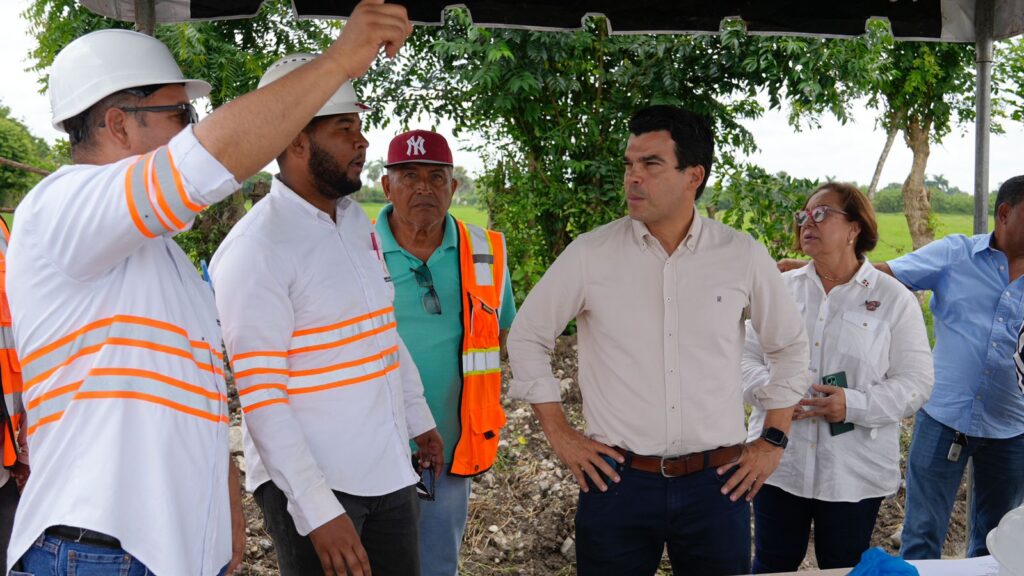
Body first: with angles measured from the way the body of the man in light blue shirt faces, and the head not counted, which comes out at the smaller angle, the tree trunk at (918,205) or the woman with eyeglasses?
the woman with eyeglasses

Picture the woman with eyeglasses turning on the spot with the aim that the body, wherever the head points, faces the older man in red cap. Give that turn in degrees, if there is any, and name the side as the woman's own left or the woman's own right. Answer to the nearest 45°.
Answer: approximately 45° to the woman's own right

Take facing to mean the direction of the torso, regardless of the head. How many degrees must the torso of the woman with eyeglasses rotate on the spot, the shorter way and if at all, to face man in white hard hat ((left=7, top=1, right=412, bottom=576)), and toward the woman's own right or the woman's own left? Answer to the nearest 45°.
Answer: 0° — they already face them

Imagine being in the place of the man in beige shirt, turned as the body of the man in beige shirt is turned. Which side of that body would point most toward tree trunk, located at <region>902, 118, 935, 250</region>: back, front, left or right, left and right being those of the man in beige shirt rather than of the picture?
back

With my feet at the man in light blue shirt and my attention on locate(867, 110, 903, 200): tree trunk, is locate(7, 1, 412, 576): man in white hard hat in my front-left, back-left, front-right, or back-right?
back-left

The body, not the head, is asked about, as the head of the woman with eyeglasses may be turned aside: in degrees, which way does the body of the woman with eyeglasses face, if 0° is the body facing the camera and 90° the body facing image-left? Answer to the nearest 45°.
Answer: approximately 45°

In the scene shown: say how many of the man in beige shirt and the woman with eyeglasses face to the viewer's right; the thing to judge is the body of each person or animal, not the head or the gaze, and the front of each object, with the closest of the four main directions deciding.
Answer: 0

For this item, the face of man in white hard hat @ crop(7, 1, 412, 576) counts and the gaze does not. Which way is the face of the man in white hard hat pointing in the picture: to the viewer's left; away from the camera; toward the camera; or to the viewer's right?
to the viewer's right

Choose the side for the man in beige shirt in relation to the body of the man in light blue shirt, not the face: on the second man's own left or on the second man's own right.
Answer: on the second man's own right
